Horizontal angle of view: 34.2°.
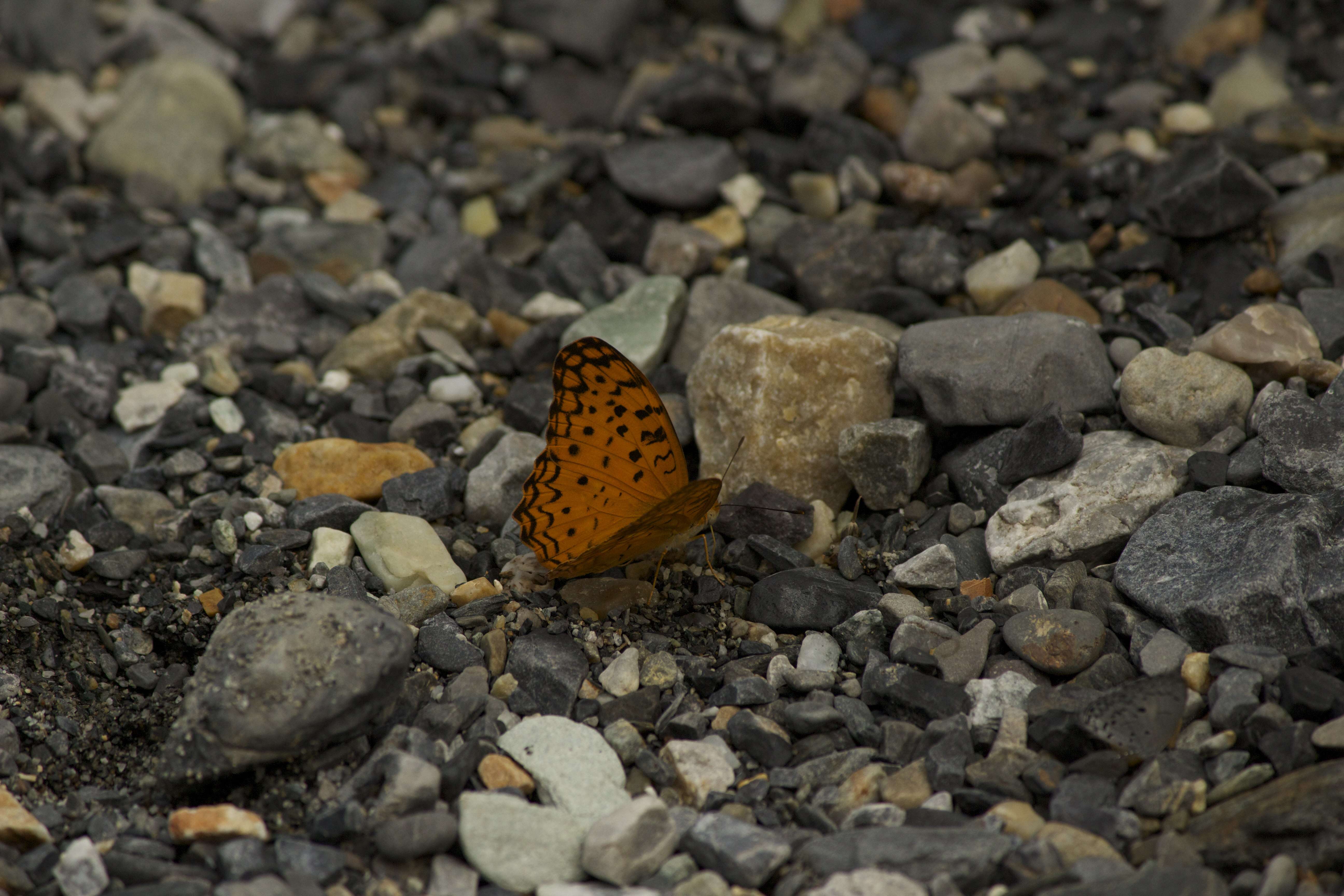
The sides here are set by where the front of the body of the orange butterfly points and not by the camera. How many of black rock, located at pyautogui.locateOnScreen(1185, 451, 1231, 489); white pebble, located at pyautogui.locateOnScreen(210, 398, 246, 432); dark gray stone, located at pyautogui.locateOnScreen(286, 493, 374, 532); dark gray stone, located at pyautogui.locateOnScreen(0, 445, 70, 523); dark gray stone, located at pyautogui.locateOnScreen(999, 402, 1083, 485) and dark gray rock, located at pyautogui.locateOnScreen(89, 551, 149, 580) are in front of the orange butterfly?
2

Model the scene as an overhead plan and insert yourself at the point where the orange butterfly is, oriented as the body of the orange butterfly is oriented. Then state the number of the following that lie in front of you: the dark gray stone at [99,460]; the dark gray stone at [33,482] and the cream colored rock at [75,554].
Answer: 0

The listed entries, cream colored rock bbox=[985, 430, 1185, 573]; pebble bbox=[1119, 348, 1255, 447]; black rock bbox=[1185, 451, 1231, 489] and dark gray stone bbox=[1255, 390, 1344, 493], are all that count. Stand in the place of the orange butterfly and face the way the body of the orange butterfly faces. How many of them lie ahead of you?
4

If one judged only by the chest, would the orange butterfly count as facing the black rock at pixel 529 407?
no

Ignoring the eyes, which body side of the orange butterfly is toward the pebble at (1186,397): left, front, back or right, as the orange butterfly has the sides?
front

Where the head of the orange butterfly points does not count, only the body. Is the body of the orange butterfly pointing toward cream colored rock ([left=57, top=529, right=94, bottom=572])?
no

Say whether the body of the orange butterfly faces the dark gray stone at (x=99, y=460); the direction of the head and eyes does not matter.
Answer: no

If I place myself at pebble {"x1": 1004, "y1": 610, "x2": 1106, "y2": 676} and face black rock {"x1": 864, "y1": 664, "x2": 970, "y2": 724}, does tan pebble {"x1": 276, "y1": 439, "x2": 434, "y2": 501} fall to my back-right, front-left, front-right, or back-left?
front-right

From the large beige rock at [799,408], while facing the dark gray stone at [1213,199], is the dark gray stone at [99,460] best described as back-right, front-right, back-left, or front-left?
back-left

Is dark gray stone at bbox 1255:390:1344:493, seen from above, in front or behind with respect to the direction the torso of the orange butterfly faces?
in front

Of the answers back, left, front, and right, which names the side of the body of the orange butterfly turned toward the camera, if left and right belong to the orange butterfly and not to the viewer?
right

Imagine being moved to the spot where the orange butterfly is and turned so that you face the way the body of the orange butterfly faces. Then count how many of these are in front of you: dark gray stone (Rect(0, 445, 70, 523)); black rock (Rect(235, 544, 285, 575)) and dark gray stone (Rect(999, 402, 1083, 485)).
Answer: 1

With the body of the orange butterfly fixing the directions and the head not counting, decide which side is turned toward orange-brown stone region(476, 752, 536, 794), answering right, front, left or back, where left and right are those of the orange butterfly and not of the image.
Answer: right

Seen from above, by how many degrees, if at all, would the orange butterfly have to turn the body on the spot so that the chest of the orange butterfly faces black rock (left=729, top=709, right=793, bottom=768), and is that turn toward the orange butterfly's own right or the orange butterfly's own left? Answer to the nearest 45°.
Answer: approximately 45° to the orange butterfly's own right

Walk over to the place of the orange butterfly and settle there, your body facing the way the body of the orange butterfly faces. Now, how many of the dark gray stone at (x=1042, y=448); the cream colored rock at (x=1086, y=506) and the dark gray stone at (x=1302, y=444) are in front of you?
3

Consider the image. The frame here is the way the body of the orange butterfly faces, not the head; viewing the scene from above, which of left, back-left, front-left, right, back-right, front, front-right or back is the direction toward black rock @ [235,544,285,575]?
back

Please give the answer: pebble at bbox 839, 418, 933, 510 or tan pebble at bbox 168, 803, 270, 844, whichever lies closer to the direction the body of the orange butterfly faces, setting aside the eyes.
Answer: the pebble
